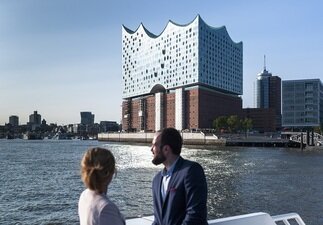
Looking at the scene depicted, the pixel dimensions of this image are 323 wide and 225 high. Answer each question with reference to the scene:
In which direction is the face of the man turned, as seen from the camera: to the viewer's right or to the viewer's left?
to the viewer's left

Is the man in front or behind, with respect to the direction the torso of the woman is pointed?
in front

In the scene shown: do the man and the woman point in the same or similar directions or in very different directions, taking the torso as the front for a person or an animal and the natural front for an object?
very different directions

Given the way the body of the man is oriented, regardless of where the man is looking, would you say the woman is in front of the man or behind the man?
in front

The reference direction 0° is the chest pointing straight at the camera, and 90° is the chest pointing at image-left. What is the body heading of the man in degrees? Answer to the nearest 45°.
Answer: approximately 45°

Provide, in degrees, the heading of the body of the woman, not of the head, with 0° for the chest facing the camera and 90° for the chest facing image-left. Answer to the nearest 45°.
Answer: approximately 225°
